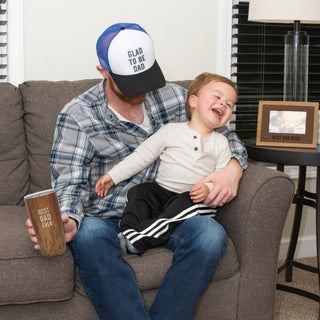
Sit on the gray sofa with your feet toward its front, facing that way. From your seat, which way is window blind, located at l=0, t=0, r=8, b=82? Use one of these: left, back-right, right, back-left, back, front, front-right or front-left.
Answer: back-right

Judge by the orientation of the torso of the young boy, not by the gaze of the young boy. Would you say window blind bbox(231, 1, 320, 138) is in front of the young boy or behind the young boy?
behind

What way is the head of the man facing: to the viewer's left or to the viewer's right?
to the viewer's right

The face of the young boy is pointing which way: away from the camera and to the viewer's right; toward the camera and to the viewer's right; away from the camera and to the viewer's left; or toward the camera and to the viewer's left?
toward the camera and to the viewer's right

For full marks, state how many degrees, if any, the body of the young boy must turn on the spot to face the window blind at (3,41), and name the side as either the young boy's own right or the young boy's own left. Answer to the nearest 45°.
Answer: approximately 135° to the young boy's own right
